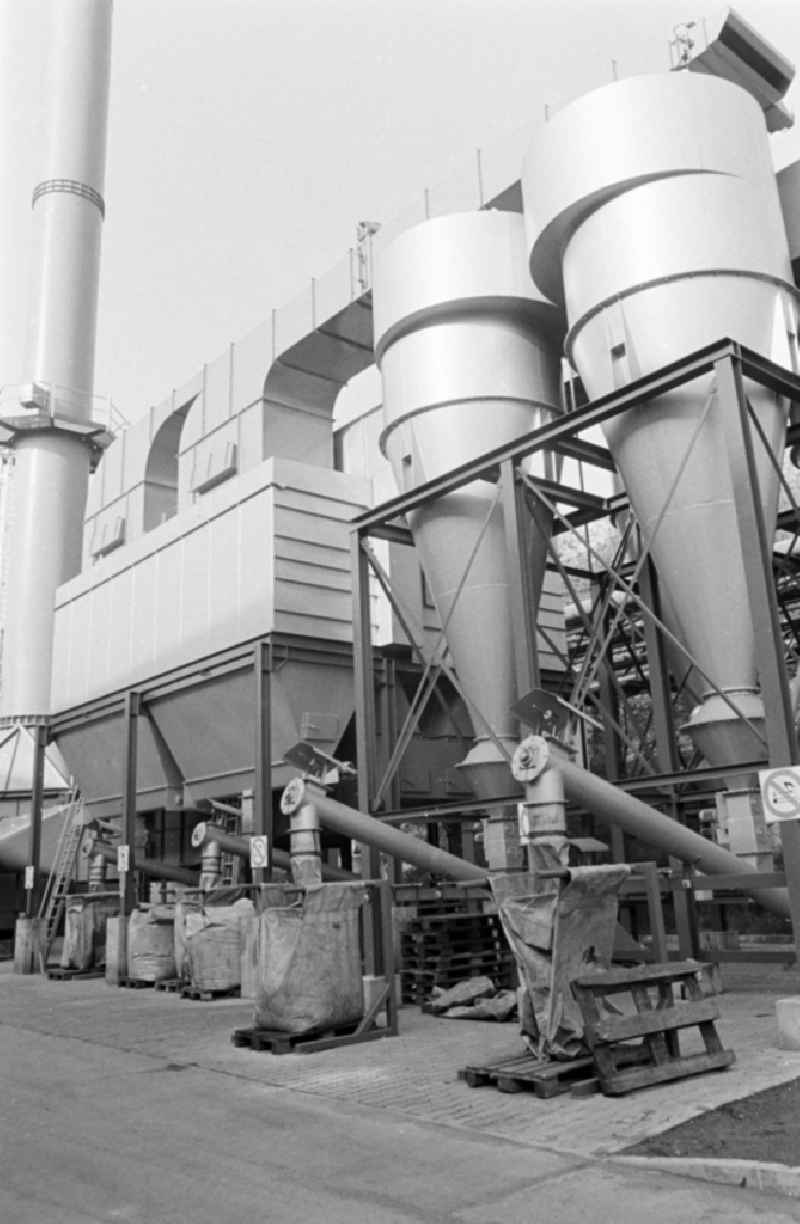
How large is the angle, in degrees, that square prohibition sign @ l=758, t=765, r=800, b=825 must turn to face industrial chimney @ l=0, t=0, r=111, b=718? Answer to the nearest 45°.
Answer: approximately 135° to its right

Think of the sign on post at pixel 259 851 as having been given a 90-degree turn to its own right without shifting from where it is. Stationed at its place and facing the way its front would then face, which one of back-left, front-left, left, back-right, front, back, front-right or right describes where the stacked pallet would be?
back-left

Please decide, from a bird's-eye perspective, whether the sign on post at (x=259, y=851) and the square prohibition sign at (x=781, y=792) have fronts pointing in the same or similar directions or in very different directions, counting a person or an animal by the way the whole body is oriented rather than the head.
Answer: same or similar directions

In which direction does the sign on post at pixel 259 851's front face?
toward the camera

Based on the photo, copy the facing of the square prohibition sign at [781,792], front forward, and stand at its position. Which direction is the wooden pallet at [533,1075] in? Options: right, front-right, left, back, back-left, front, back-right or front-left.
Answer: front-right

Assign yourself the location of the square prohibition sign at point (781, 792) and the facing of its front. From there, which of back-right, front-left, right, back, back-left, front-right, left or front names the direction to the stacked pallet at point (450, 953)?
back-right

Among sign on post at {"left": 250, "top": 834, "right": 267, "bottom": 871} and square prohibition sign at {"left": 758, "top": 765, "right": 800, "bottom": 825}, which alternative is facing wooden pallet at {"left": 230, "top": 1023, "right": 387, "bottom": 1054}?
the sign on post

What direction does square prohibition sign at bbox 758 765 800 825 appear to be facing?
toward the camera

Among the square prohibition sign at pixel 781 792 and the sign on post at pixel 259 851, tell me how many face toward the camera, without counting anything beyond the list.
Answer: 2

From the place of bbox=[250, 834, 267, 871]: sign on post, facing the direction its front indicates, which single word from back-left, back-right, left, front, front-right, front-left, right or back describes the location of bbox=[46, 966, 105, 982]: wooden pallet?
back-right

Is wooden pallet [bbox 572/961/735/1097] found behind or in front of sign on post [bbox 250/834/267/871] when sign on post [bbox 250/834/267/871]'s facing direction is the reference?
in front
